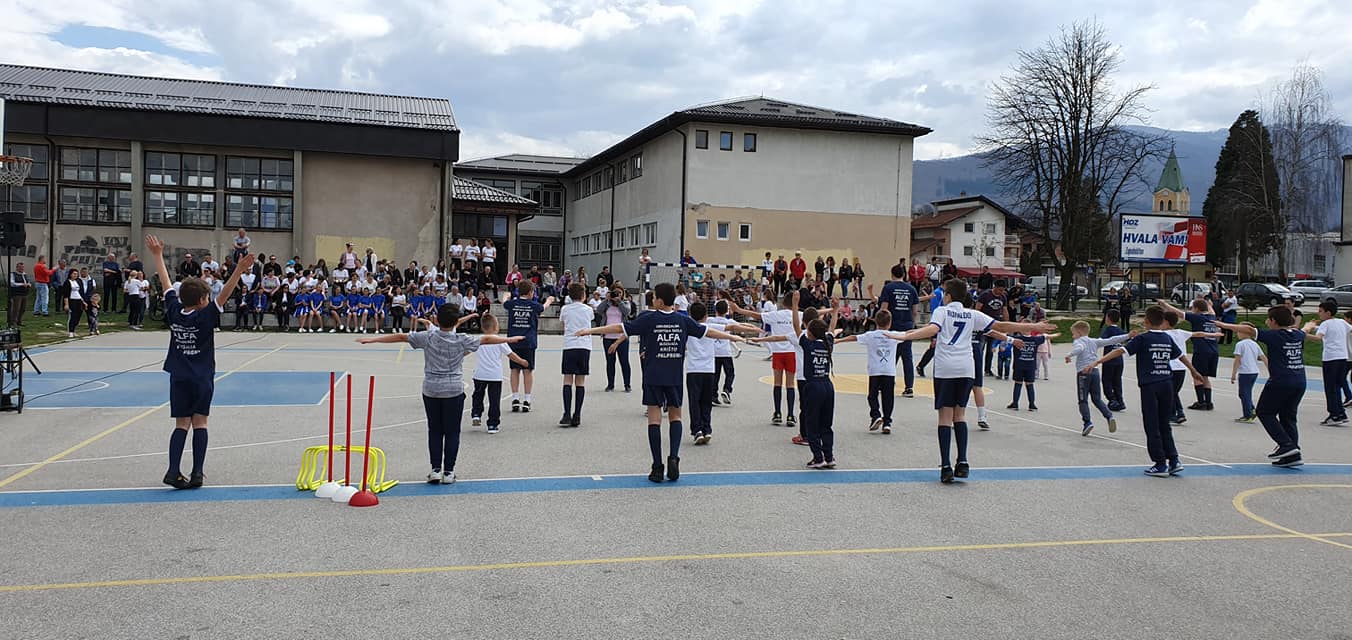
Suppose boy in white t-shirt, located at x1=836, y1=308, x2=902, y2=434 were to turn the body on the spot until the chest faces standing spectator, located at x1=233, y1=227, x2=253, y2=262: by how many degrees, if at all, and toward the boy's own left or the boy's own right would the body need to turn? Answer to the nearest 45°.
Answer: approximately 45° to the boy's own left

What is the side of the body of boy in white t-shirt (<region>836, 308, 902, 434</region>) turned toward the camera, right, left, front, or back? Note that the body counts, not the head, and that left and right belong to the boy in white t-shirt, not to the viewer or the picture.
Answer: back

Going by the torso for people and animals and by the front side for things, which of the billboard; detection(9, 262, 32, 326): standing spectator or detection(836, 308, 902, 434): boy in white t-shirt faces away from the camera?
the boy in white t-shirt

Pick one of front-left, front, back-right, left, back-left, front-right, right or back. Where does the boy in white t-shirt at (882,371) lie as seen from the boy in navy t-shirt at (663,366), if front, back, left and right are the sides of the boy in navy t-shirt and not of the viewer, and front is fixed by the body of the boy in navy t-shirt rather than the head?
front-right

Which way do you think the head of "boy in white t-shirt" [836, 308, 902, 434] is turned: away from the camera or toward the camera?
away from the camera

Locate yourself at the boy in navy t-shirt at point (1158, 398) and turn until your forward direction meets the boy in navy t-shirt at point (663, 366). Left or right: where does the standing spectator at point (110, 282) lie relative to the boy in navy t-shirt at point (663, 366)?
right

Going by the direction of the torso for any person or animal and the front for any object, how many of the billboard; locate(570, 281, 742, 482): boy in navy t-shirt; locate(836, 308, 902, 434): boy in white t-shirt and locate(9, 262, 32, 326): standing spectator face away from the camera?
2

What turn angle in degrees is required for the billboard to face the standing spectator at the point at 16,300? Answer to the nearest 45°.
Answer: approximately 45° to its right

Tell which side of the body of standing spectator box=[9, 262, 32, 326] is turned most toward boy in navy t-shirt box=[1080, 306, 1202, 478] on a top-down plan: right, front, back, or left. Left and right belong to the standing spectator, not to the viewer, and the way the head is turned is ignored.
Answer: front

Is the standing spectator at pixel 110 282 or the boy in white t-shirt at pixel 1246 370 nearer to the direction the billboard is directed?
the boy in white t-shirt

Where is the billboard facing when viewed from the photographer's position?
facing the viewer

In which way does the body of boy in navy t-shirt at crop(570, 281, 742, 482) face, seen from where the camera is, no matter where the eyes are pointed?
away from the camera

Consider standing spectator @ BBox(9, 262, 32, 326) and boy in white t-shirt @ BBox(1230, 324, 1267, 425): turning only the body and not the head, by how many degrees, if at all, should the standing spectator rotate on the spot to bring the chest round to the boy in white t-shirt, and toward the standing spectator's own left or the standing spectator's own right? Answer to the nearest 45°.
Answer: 0° — they already face them

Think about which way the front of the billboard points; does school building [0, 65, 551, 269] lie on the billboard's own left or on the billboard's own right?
on the billboard's own right

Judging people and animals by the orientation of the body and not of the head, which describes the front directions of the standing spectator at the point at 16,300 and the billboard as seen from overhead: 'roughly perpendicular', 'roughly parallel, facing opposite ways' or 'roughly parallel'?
roughly perpendicular

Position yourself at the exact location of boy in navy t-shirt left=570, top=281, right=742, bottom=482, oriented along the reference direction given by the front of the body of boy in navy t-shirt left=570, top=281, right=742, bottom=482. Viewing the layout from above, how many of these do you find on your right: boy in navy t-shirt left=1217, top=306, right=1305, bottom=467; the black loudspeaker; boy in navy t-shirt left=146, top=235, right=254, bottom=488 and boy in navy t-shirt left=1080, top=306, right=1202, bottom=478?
2

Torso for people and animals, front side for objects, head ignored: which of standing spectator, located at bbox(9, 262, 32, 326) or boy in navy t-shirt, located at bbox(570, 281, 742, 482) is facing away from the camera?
the boy in navy t-shirt

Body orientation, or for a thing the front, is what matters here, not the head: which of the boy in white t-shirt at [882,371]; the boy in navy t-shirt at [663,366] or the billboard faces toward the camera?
the billboard
